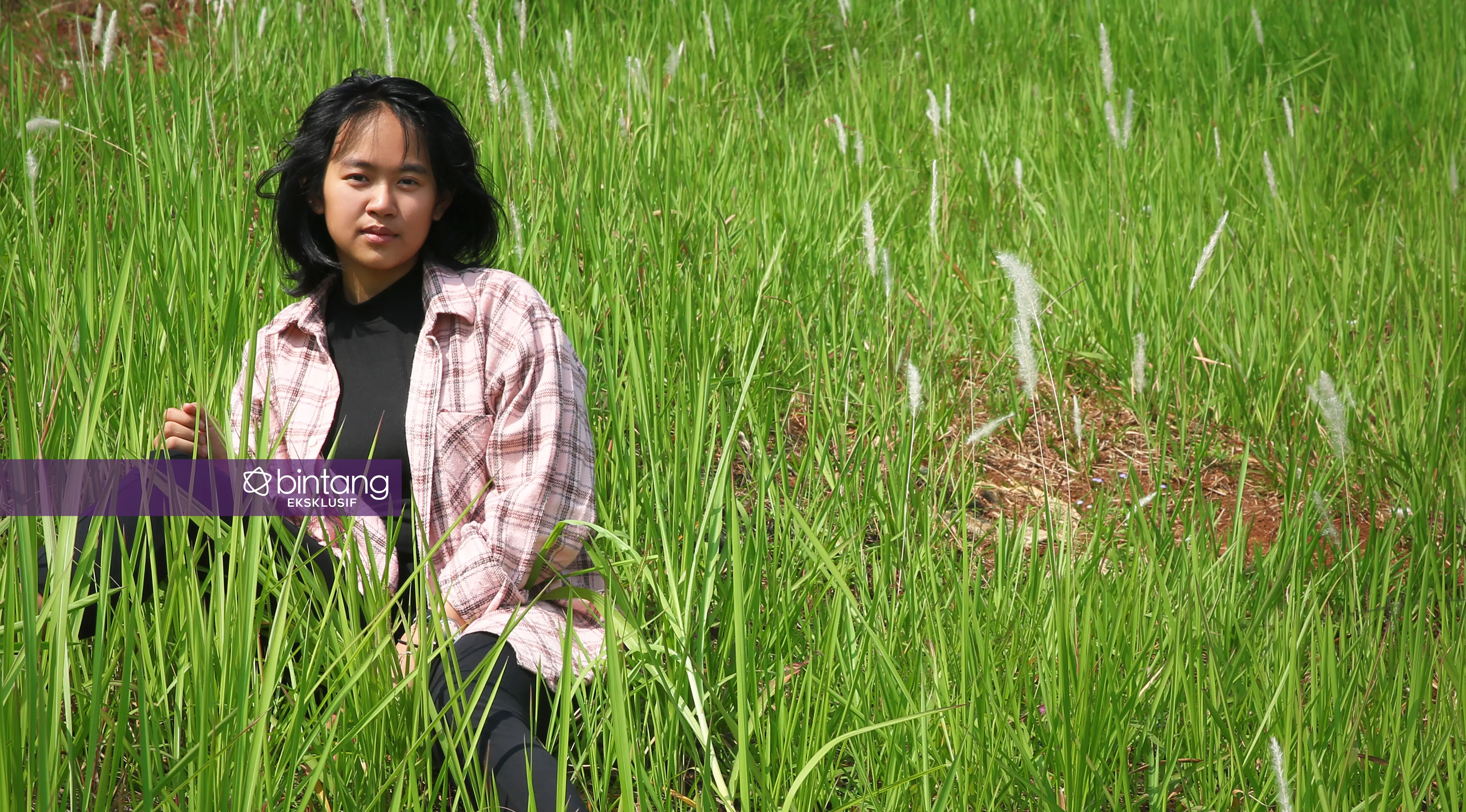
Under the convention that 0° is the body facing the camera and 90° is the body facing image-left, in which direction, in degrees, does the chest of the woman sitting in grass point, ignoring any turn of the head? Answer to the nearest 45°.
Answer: approximately 45°
